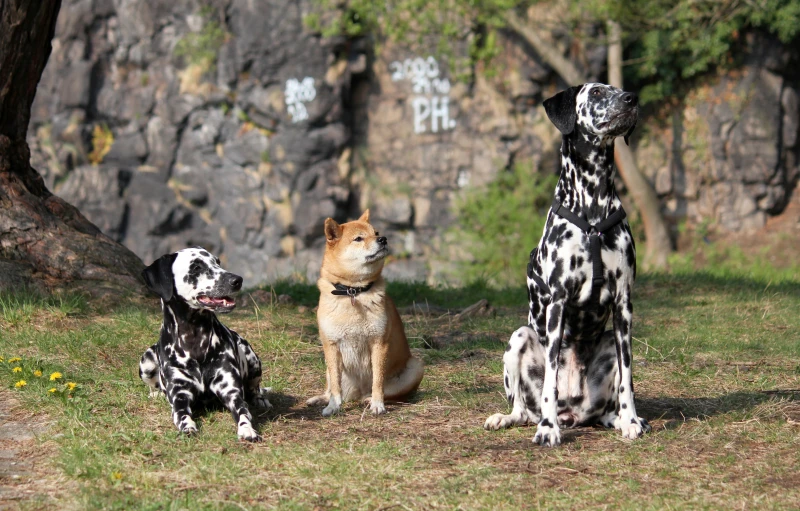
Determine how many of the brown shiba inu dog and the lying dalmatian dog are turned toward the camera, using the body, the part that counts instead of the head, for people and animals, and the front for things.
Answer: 2

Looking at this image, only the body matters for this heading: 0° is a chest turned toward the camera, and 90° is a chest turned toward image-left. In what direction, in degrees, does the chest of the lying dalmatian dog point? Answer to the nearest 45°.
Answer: approximately 0°

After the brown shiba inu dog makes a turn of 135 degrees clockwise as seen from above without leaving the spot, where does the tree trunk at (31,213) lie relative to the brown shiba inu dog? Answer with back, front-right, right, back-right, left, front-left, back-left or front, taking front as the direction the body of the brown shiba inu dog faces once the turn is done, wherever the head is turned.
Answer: front

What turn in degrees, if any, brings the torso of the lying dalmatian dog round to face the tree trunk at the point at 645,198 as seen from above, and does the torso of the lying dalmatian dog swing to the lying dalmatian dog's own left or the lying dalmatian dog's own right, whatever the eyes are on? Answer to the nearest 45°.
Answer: approximately 135° to the lying dalmatian dog's own left

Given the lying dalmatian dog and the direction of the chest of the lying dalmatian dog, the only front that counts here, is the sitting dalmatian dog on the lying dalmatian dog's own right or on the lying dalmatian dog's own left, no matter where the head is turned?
on the lying dalmatian dog's own left

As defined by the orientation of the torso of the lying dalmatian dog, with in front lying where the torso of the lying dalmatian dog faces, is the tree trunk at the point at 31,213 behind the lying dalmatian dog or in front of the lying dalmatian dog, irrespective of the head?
behind

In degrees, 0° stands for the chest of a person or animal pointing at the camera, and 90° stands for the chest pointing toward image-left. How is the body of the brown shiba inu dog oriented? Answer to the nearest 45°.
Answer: approximately 0°

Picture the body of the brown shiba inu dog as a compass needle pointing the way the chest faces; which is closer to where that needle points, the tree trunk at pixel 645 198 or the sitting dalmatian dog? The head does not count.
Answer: the sitting dalmatian dog

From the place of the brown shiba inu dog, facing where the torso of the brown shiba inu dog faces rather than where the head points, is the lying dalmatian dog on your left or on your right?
on your right

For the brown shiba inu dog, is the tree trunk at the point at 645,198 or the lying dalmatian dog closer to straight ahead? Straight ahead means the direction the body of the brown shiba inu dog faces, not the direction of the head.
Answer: the lying dalmatian dog
